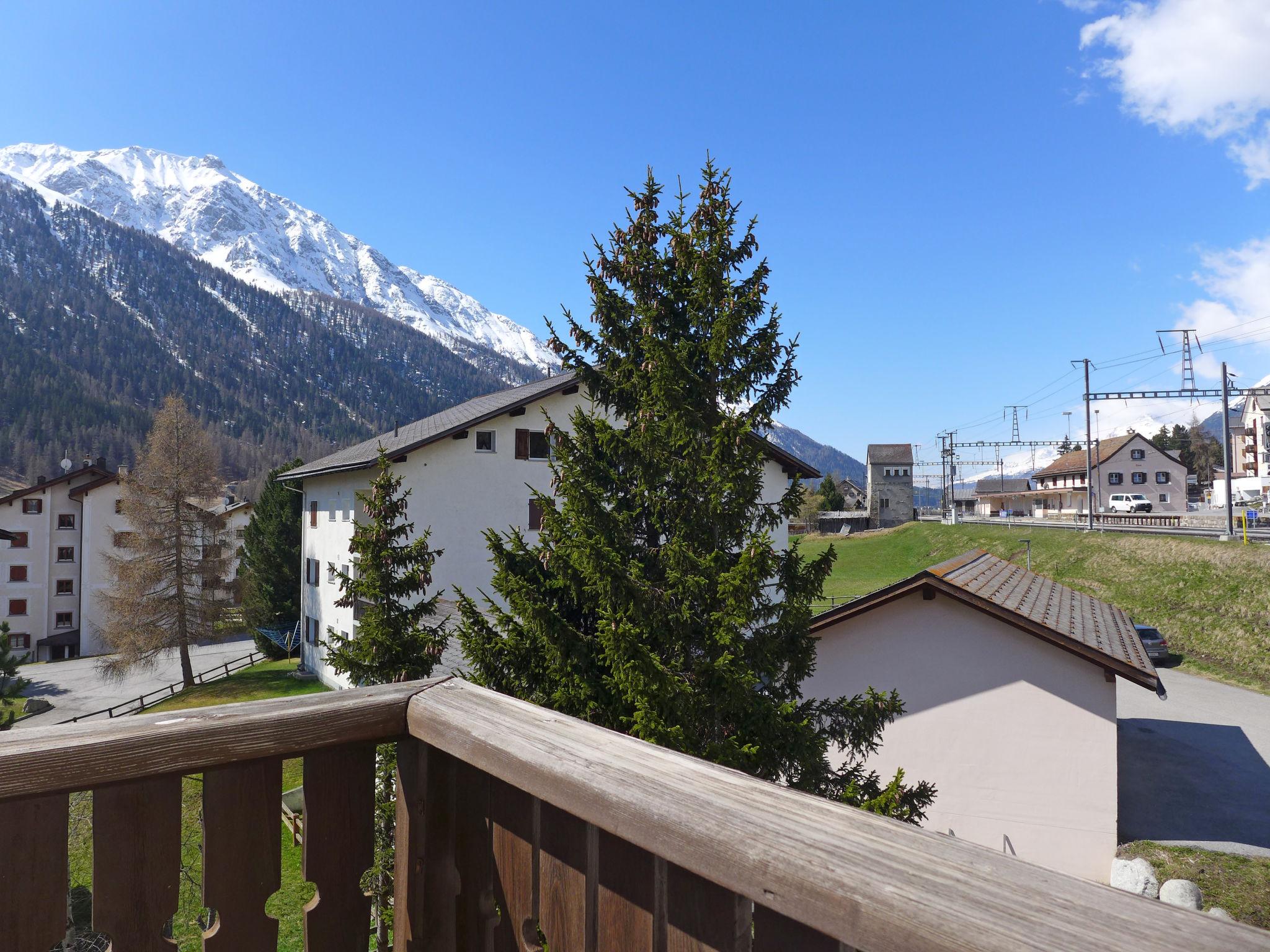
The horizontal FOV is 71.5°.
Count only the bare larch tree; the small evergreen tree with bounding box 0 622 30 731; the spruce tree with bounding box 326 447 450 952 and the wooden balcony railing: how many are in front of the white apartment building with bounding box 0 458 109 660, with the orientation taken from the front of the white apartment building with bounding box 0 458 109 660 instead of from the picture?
4

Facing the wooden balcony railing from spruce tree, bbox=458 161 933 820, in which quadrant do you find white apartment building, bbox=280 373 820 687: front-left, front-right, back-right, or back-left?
back-right

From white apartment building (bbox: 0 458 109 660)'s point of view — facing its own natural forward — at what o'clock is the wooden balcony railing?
The wooden balcony railing is roughly at 12 o'clock from the white apartment building.

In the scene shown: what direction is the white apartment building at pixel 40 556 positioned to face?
toward the camera

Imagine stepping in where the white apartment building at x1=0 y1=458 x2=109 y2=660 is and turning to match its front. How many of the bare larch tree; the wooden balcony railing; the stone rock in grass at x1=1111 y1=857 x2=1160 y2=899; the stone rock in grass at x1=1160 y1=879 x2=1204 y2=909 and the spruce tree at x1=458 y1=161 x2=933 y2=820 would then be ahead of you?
5

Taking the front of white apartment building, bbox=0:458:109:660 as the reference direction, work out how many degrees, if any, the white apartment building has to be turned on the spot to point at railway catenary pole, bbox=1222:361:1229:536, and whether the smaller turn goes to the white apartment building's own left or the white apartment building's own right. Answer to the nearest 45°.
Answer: approximately 45° to the white apartment building's own left

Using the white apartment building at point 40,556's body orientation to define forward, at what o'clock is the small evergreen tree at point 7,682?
The small evergreen tree is roughly at 12 o'clock from the white apartment building.

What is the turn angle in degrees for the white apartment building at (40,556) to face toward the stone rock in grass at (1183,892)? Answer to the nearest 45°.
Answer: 0° — it already faces it

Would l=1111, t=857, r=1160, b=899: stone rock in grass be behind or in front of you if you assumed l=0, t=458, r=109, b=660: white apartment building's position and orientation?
in front

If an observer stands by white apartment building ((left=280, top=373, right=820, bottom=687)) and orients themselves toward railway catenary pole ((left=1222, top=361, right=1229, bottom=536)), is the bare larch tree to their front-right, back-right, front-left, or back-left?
back-left

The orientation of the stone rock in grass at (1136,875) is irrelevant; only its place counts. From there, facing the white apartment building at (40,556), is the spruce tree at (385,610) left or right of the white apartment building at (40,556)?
left

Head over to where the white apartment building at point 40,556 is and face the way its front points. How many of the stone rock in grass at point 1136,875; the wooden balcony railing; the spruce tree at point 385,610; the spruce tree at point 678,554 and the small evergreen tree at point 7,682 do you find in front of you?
5

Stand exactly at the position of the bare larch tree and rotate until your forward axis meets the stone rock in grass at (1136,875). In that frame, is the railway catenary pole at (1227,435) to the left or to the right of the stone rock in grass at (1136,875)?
left
